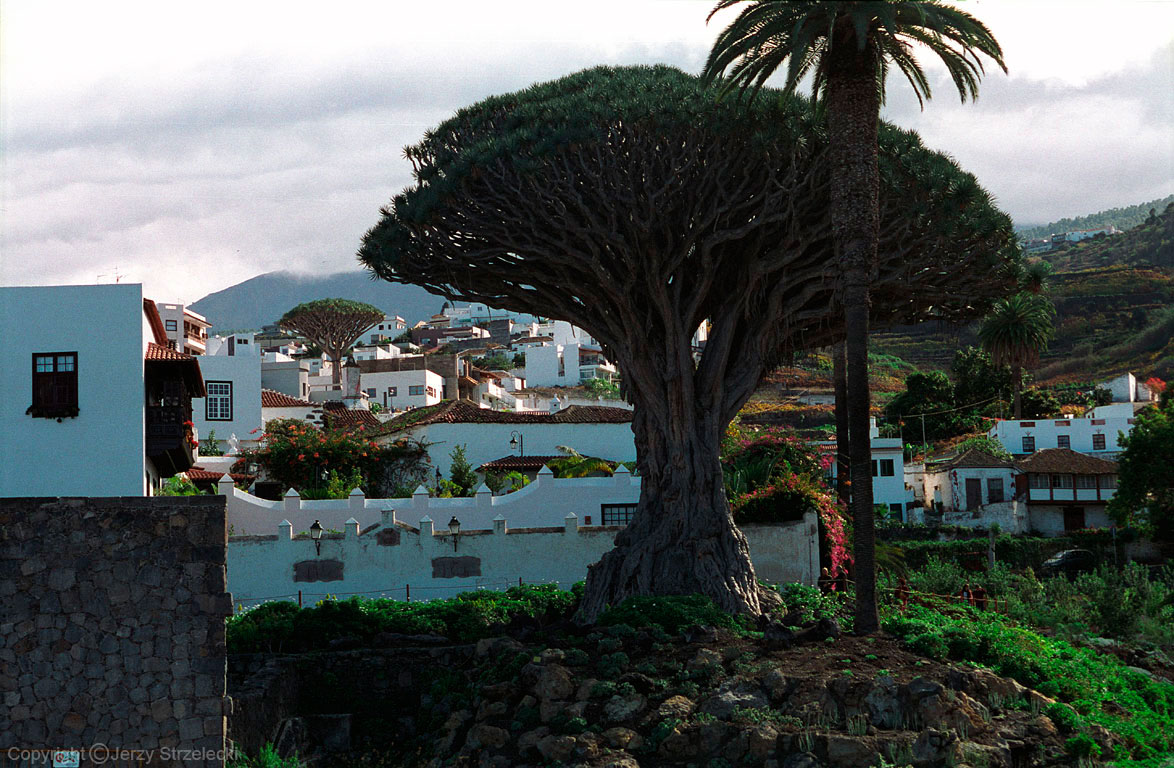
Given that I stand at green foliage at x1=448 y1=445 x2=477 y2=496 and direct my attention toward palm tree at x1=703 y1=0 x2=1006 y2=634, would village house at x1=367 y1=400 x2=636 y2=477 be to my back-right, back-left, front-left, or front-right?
back-left

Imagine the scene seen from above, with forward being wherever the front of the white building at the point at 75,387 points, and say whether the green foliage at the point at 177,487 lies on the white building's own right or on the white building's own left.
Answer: on the white building's own left

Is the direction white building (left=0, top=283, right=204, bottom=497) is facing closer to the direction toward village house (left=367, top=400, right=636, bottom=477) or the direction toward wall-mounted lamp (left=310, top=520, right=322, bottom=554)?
the wall-mounted lamp

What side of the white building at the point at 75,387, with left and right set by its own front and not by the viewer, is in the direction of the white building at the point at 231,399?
left

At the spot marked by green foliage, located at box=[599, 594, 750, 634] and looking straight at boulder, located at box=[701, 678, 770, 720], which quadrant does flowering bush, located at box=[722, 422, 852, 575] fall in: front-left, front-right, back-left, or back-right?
back-left
